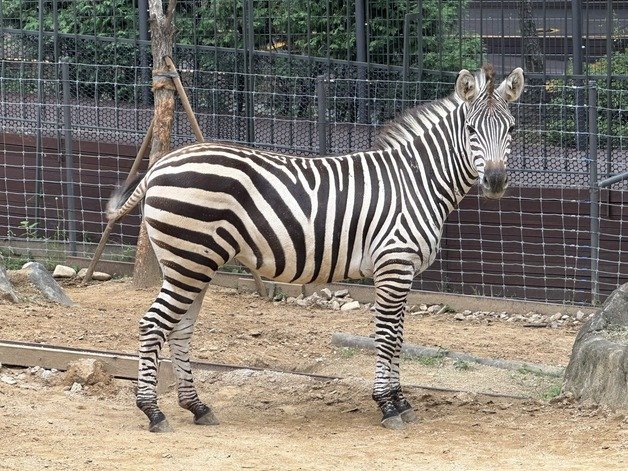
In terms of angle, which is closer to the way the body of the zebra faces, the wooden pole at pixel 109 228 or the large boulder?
the large boulder

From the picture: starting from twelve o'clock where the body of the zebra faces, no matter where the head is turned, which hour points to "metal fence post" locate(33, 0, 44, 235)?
The metal fence post is roughly at 8 o'clock from the zebra.

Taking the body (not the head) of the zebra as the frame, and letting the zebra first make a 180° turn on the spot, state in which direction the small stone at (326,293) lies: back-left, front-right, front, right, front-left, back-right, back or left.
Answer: right

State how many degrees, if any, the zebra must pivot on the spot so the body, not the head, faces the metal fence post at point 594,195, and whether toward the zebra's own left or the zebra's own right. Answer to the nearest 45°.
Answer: approximately 45° to the zebra's own left

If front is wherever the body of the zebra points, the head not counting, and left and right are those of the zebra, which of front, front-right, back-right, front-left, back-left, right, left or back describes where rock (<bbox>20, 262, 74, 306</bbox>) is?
back-left

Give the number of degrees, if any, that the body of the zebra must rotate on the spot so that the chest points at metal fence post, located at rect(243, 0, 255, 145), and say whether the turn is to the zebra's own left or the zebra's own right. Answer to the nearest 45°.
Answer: approximately 90° to the zebra's own left

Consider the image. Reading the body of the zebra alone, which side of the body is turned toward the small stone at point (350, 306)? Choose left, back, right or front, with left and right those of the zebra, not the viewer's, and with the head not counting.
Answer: left

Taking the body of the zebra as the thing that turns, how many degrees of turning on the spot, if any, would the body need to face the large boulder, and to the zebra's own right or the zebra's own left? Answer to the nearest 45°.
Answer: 0° — it already faces it

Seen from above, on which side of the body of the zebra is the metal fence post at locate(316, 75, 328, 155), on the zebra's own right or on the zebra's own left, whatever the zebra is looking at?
on the zebra's own left

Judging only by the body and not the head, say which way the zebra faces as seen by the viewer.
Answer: to the viewer's right

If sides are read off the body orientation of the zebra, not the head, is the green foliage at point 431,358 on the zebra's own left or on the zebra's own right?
on the zebra's own left

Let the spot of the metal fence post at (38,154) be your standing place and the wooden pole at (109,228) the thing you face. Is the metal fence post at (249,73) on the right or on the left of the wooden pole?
left

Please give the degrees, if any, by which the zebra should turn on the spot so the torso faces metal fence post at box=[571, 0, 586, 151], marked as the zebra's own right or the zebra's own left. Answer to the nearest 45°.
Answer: approximately 45° to the zebra's own left
